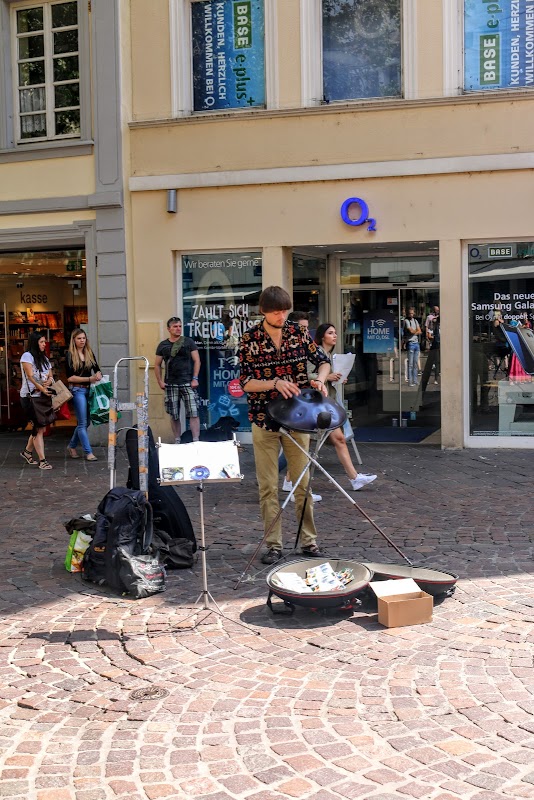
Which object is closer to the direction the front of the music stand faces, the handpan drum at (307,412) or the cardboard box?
the cardboard box

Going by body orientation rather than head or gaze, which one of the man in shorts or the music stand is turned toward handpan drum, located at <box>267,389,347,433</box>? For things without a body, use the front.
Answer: the man in shorts

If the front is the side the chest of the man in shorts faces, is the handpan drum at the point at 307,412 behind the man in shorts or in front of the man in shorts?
in front

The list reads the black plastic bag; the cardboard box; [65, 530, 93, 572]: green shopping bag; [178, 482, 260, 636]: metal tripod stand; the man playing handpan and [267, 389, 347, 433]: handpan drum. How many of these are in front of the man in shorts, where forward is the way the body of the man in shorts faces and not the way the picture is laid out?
6

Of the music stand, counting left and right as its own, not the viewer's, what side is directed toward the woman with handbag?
back

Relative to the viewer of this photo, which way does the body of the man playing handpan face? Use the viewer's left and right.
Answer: facing the viewer and to the right of the viewer

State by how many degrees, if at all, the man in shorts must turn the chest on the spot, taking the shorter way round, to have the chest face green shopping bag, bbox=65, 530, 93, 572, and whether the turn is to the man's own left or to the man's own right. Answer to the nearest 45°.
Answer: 0° — they already face it

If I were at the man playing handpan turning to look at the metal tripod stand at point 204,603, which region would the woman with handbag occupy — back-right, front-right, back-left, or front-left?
back-right

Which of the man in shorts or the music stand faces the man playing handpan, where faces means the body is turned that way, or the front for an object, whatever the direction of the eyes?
the man in shorts

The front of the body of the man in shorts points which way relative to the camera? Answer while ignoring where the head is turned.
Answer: toward the camera

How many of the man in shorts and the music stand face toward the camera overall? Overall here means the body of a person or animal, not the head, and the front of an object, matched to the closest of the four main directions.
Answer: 2

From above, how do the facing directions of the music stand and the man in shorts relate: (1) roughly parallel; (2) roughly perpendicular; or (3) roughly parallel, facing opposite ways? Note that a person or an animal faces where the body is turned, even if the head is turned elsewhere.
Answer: roughly parallel

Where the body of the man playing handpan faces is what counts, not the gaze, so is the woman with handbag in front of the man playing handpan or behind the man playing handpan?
behind

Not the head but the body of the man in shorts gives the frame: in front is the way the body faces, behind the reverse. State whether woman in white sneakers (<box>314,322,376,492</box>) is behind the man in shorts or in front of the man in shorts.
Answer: in front
